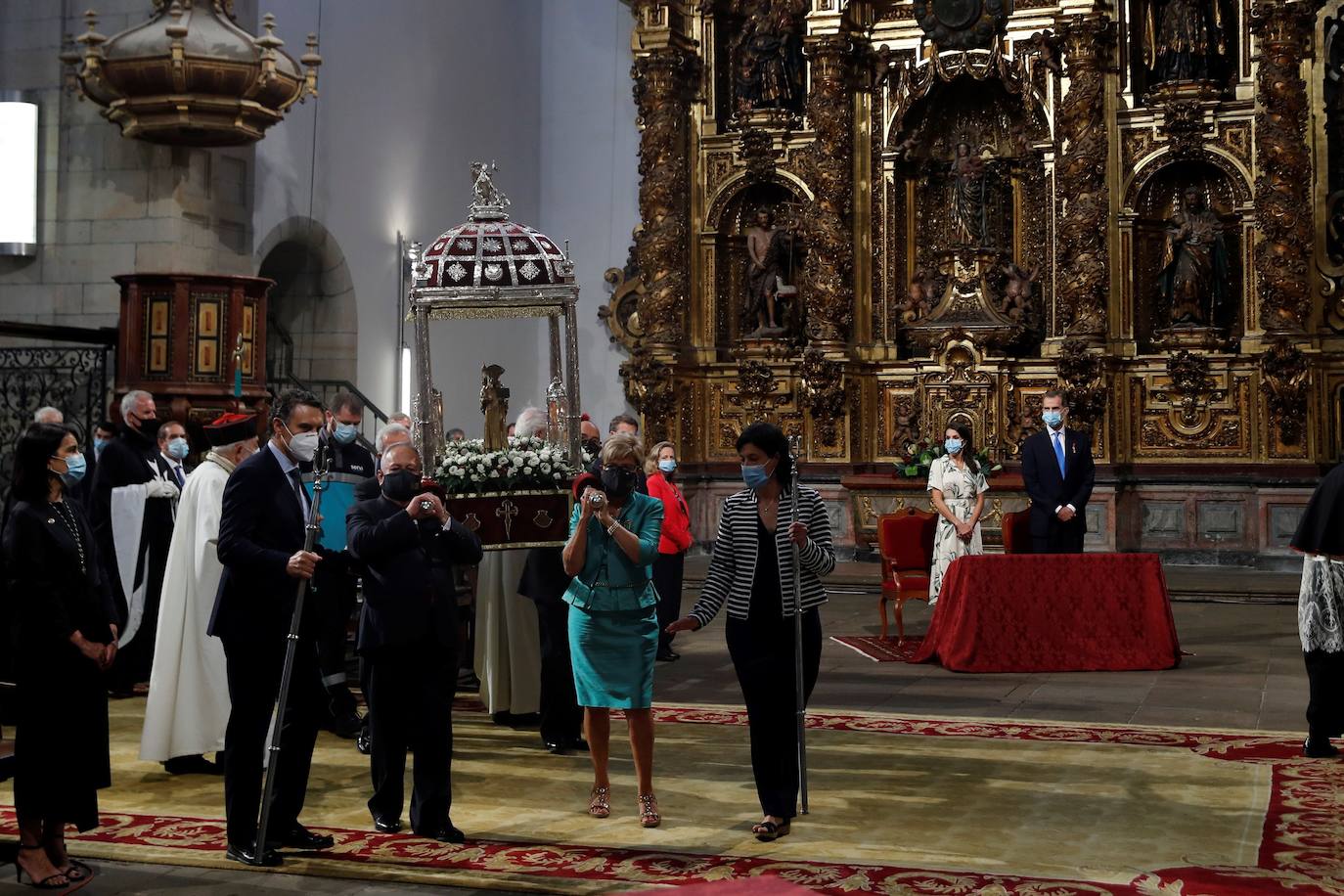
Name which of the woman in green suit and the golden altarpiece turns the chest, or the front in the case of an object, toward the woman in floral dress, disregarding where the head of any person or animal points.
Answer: the golden altarpiece

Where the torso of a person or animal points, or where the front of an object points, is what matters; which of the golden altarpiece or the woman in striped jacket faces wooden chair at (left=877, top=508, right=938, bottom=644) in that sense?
the golden altarpiece

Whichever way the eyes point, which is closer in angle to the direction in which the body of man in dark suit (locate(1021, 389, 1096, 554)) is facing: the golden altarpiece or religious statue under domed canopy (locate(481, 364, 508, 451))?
the religious statue under domed canopy

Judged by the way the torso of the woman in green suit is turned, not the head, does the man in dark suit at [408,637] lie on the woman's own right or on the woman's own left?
on the woman's own right

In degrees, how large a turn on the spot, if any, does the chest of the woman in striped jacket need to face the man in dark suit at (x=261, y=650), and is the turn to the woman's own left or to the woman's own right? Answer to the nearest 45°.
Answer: approximately 45° to the woman's own right

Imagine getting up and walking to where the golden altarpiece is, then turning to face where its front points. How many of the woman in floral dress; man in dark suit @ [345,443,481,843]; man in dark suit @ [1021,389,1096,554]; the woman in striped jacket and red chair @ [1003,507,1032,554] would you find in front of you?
5

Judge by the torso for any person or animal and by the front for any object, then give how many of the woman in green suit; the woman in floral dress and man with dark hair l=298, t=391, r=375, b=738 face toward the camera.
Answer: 3

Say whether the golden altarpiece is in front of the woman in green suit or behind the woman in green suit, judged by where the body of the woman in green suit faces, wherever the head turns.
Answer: behind

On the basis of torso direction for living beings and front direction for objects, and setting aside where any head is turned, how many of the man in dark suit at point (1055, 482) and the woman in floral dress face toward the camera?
2
